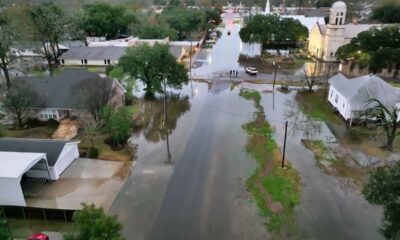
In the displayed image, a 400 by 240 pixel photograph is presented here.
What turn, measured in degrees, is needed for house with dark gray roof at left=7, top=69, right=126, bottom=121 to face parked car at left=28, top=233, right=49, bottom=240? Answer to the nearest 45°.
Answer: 0° — it already faces it

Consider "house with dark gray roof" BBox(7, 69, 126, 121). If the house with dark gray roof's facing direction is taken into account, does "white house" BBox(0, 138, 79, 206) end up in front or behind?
in front

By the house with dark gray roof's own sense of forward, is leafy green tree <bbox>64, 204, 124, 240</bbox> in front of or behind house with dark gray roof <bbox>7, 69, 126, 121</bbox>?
in front

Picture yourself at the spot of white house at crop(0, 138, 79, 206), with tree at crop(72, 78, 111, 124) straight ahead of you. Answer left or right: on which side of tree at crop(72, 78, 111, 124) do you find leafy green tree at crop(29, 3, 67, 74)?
left

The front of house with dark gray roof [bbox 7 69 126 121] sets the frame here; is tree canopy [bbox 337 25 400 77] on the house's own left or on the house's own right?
on the house's own left
